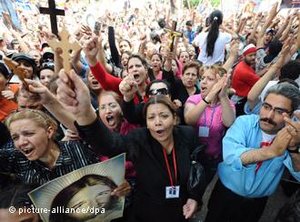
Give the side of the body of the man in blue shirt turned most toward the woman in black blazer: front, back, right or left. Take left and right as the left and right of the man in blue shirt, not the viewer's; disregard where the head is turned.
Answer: right

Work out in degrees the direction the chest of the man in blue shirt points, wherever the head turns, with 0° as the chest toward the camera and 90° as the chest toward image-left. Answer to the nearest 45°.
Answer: approximately 0°

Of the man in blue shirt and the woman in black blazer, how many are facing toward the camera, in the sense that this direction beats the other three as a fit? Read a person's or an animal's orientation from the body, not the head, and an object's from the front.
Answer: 2

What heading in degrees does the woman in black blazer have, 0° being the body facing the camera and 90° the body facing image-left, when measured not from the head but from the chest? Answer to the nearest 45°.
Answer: approximately 0°

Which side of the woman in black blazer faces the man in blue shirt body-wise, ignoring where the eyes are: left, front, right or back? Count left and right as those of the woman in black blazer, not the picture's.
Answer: left
